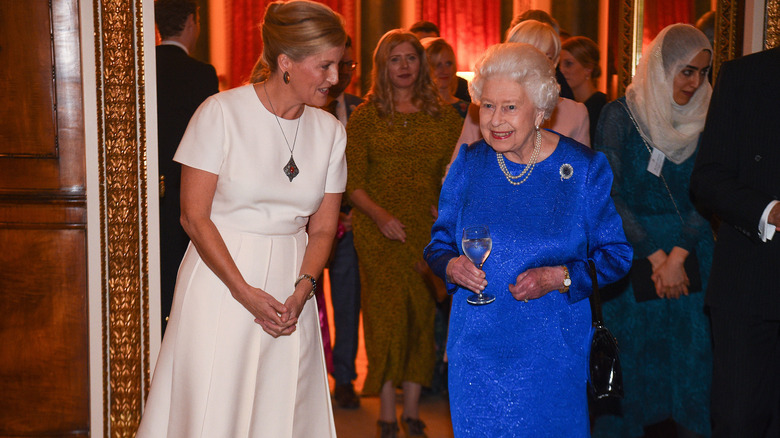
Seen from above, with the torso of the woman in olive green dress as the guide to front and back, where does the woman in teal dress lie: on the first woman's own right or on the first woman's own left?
on the first woman's own left

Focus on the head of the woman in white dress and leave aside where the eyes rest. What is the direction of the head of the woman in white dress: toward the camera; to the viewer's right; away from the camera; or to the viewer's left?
to the viewer's right

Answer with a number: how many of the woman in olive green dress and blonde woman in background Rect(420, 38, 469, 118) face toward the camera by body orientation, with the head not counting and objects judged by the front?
2

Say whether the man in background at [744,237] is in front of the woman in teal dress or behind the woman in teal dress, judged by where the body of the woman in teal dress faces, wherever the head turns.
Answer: in front

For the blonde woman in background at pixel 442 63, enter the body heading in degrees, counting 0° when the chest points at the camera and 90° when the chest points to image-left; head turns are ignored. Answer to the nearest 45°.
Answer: approximately 0°

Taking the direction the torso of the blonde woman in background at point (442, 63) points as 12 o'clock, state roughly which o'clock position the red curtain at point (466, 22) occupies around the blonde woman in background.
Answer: The red curtain is roughly at 6 o'clock from the blonde woman in background.

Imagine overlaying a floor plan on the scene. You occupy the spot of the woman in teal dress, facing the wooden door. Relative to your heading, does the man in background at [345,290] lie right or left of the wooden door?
right

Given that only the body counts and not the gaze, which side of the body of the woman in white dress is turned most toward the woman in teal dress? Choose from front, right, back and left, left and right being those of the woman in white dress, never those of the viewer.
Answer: left
